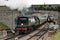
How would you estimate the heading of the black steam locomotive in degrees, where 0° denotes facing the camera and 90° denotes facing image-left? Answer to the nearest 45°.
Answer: approximately 45°
